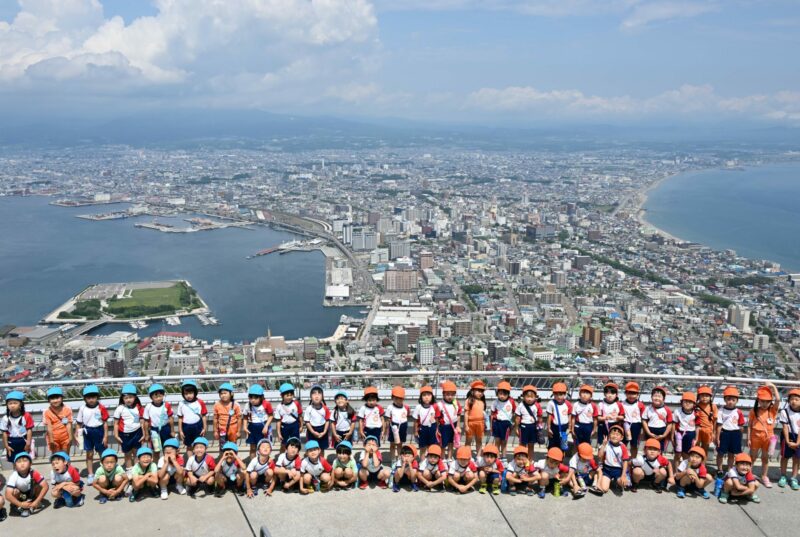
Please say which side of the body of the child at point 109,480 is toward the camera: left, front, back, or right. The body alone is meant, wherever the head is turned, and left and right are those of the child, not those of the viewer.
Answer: front

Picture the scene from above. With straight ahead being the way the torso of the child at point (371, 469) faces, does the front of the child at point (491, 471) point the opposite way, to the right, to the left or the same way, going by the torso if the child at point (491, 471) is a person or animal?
the same way

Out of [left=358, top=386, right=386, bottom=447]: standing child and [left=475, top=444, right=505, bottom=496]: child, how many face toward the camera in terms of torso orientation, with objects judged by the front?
2

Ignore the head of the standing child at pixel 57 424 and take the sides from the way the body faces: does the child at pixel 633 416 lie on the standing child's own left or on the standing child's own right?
on the standing child's own left

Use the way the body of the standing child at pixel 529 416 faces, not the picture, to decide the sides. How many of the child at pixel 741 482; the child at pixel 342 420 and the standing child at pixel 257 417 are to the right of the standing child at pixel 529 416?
2

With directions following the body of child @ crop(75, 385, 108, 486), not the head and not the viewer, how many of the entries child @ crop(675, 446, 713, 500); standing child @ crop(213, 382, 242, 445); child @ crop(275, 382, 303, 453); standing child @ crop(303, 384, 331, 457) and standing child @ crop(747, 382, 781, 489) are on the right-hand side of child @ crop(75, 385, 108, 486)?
0

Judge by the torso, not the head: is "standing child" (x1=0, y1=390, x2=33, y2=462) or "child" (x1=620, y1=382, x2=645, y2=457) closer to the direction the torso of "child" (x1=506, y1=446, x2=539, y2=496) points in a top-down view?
the standing child

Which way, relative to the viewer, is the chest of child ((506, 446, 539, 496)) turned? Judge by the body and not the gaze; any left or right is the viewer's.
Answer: facing the viewer

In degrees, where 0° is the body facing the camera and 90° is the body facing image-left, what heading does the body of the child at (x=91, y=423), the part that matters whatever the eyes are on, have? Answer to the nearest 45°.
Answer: approximately 0°

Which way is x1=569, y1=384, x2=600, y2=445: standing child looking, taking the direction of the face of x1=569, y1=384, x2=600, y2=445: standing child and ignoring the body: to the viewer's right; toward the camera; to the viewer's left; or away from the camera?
toward the camera

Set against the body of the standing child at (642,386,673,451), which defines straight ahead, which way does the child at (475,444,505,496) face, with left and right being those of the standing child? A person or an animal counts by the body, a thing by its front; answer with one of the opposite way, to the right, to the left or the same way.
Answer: the same way

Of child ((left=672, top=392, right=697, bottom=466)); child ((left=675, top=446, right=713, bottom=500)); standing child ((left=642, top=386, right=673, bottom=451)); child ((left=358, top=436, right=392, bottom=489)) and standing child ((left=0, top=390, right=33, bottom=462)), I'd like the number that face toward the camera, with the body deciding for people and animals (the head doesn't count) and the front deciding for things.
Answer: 5

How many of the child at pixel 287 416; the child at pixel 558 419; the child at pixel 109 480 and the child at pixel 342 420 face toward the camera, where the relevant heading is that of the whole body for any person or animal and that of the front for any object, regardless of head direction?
4

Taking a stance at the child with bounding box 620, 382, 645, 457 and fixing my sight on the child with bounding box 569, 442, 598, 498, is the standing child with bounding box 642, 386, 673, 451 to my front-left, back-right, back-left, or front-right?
back-left

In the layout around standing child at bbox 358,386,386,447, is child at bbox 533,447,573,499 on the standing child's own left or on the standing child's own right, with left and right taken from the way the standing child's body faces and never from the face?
on the standing child's own left

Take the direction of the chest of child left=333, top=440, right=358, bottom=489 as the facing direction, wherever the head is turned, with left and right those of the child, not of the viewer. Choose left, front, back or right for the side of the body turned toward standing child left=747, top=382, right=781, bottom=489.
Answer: left

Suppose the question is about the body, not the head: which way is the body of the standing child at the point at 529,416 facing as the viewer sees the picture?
toward the camera

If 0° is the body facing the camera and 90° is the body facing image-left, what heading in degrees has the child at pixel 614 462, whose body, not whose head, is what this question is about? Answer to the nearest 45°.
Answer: approximately 0°
